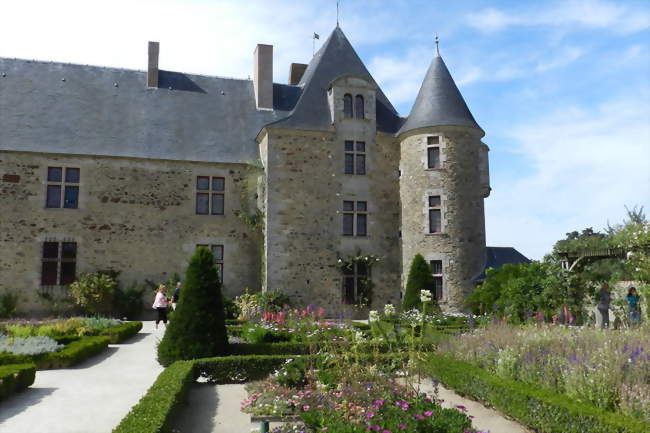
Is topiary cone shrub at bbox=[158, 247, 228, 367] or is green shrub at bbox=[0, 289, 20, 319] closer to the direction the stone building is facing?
the topiary cone shrub

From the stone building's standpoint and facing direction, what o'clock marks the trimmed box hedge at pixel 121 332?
The trimmed box hedge is roughly at 1 o'clock from the stone building.

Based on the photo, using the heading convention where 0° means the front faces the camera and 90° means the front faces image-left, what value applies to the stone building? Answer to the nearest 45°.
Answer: approximately 0°

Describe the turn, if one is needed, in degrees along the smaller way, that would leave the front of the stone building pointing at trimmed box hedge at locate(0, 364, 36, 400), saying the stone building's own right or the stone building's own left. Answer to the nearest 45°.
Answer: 0° — it already faces it

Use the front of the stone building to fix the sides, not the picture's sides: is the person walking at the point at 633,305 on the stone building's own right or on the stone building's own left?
on the stone building's own left

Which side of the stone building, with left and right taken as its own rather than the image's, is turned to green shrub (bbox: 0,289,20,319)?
right

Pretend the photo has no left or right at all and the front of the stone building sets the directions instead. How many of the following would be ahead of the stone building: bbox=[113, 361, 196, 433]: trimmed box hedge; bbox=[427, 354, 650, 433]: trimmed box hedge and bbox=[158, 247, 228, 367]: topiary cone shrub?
3

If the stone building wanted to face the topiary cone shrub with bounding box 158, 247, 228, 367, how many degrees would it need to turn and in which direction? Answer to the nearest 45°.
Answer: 0° — it already faces it

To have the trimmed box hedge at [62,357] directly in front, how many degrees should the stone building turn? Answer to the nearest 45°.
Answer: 0° — it already faces it

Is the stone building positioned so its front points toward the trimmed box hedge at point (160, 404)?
yes
